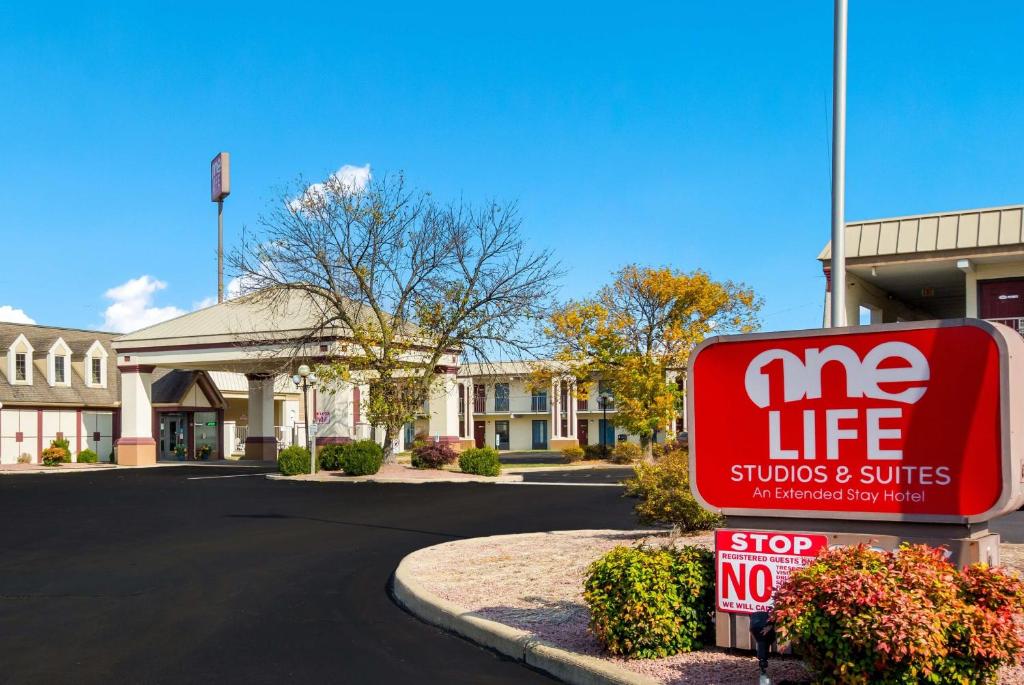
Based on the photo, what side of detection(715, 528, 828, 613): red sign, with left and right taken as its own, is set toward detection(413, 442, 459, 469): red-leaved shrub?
back

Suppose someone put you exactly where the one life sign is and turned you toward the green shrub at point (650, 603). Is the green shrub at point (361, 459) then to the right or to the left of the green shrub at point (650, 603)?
right

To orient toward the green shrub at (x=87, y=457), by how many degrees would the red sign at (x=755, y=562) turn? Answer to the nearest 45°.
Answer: approximately 135° to its right

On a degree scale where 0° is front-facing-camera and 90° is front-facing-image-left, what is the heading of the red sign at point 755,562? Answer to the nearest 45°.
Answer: approximately 0°

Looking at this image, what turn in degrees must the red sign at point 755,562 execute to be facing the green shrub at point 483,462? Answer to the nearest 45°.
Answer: approximately 180°

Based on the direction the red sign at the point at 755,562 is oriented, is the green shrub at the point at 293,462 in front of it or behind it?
behind

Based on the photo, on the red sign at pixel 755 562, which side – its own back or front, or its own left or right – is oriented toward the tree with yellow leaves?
back

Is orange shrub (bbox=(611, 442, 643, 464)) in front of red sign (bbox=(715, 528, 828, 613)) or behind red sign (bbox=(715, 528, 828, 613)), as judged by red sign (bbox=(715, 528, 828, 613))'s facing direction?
behind

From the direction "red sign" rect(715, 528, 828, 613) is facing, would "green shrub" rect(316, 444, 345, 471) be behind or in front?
behind

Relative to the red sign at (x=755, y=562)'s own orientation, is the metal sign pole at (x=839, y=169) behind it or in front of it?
behind
